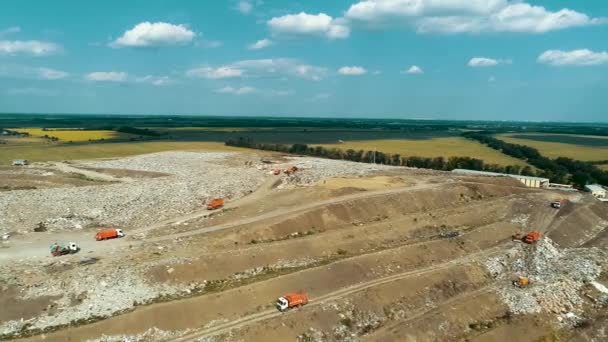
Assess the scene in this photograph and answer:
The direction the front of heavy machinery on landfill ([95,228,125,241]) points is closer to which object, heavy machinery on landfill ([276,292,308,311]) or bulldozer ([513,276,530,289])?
the bulldozer

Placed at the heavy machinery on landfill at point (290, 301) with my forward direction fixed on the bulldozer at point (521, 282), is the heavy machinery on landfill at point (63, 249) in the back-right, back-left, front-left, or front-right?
back-left

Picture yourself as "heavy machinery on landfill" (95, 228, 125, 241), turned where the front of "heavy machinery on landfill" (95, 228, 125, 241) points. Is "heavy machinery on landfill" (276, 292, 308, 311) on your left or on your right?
on your right

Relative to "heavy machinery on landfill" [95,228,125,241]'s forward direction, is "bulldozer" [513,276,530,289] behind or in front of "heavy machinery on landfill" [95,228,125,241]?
in front

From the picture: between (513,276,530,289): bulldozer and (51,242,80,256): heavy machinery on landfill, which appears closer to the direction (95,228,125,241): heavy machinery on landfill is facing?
the bulldozer

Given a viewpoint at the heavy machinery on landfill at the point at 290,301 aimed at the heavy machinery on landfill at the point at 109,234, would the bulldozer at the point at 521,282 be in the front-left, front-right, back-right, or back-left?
back-right

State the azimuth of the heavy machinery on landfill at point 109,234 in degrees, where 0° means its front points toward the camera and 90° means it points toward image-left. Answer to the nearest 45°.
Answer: approximately 270°

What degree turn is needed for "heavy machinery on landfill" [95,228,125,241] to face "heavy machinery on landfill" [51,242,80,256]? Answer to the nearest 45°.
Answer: approximately 135° to its right
